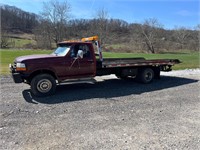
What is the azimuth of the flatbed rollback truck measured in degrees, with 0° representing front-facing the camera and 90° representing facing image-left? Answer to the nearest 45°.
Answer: approximately 45°
